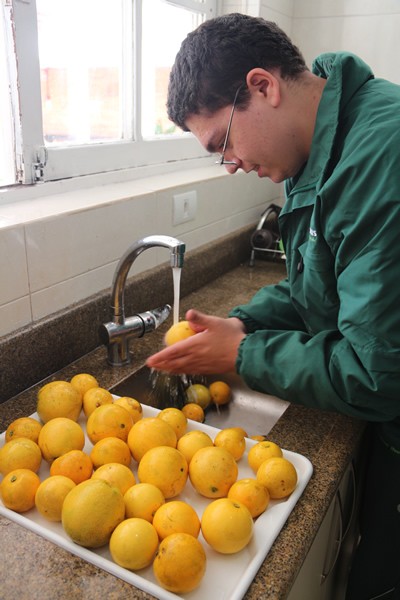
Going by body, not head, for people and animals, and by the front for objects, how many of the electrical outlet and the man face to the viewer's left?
1

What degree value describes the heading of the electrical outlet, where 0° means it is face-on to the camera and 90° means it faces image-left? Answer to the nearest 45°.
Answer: approximately 315°

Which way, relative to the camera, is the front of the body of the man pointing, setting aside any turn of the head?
to the viewer's left

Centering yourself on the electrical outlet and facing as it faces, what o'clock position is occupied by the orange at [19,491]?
The orange is roughly at 2 o'clock from the electrical outlet.

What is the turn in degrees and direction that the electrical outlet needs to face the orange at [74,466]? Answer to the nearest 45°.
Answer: approximately 45° to its right

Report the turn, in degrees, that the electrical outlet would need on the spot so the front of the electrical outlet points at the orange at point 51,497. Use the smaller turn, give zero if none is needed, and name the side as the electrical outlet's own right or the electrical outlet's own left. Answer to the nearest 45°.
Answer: approximately 45° to the electrical outlet's own right

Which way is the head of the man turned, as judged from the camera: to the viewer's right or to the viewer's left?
to the viewer's left

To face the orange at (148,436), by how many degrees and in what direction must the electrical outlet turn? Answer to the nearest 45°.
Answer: approximately 45° to its right
